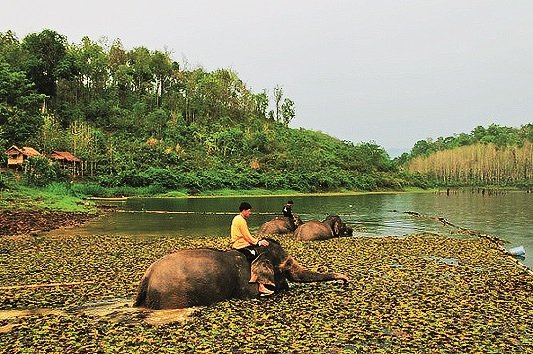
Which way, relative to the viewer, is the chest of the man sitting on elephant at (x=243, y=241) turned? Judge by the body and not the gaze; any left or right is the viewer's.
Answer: facing to the right of the viewer

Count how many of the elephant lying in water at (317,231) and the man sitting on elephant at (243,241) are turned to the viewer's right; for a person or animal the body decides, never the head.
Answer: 2

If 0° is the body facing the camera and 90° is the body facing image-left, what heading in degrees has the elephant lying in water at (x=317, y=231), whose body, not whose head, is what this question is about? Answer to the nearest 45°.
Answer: approximately 270°

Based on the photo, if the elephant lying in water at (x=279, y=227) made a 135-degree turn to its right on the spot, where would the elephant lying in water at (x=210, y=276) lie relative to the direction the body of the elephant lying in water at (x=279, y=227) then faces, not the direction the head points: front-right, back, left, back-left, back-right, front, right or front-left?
front-left

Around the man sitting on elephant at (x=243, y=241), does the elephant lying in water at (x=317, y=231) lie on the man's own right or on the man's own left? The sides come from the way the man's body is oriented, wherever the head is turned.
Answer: on the man's own left

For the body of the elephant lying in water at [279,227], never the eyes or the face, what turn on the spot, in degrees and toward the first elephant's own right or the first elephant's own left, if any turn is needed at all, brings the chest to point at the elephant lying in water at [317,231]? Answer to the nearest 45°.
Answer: approximately 45° to the first elephant's own right

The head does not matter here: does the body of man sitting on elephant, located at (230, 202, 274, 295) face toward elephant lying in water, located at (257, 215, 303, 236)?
no

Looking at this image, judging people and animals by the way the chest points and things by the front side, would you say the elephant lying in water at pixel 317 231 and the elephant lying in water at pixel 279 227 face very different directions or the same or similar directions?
same or similar directions

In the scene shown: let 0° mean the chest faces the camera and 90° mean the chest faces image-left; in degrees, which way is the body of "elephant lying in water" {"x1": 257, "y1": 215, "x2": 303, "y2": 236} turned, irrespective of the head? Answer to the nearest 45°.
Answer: approximately 270°

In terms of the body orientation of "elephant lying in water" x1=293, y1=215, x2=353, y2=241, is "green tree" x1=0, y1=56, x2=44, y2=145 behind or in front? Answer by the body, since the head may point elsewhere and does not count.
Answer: behind

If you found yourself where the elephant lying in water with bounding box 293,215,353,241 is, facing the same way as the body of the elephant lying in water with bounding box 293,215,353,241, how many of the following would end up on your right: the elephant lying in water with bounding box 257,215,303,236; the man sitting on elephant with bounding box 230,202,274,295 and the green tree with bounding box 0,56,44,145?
1

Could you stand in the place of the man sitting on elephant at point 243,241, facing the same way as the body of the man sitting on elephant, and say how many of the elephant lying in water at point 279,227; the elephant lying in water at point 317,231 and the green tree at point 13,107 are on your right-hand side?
0

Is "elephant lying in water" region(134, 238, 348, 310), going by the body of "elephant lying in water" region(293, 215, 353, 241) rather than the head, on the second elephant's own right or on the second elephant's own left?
on the second elephant's own right

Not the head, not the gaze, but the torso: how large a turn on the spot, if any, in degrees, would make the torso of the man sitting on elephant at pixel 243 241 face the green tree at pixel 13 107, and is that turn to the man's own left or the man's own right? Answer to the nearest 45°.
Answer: approximately 135° to the man's own left

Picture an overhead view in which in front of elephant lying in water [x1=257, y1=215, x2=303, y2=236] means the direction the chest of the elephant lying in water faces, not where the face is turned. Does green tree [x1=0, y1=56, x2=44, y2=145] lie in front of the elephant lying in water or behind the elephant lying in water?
behind

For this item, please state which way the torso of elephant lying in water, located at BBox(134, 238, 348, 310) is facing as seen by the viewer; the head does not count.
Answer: to the viewer's right

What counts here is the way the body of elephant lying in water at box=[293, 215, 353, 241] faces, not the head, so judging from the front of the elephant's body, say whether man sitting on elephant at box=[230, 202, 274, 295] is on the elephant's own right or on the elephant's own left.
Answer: on the elephant's own right
